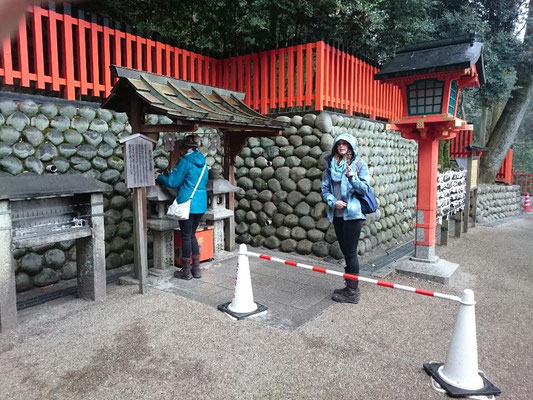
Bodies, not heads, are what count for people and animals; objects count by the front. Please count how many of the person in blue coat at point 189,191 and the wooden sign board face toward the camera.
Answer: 1

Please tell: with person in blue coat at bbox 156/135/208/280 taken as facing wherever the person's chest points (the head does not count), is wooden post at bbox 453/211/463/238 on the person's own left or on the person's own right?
on the person's own right

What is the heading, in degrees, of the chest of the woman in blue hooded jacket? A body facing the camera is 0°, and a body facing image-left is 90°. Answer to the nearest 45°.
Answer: approximately 45°

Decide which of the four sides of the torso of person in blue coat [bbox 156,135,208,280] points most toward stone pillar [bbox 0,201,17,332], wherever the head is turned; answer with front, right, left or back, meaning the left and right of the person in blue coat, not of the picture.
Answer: left

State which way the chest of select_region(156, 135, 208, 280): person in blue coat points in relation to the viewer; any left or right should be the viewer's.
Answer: facing away from the viewer and to the left of the viewer

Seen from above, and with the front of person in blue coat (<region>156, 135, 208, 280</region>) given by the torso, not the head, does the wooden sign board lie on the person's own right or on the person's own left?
on the person's own left

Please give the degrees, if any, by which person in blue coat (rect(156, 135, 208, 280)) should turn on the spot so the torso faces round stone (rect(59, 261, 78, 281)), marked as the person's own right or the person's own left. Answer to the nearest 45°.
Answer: approximately 45° to the person's own left

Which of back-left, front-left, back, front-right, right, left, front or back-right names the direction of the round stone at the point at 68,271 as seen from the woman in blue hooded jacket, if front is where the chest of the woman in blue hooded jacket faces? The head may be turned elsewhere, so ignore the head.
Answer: front-right

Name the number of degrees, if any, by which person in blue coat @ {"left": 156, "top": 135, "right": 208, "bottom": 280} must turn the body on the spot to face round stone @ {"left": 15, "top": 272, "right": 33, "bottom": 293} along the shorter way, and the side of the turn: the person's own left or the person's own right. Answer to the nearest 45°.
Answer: approximately 45° to the person's own left
